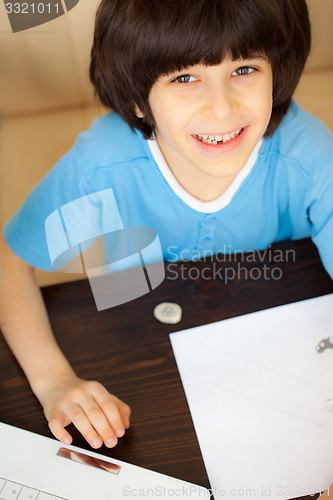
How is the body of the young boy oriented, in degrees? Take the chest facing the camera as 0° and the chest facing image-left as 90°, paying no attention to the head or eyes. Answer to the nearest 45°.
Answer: approximately 0°
